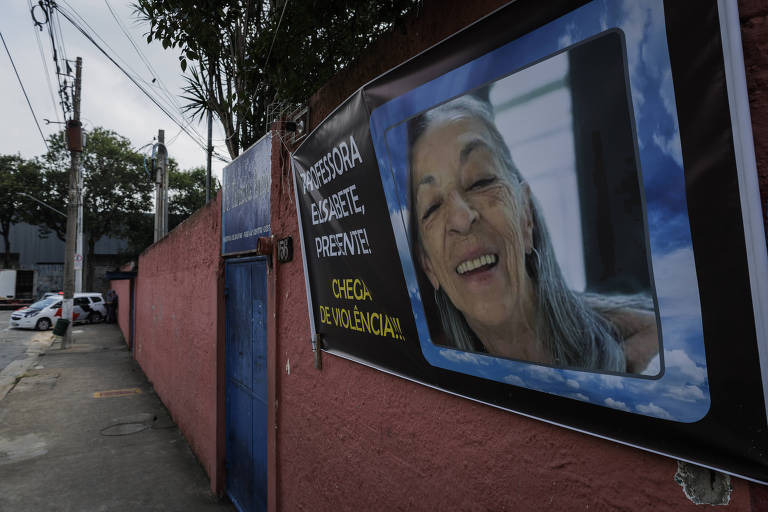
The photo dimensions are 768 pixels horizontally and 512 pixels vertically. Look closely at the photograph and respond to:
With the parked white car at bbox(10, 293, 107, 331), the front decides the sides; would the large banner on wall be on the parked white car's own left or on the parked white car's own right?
on the parked white car's own left

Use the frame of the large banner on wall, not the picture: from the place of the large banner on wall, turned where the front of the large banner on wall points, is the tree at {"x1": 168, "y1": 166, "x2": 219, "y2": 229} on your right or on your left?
on your right

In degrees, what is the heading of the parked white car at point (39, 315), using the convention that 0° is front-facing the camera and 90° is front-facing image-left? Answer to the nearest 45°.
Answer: approximately 45°

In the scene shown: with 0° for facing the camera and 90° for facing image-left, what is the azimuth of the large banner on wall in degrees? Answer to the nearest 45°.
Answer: approximately 45°

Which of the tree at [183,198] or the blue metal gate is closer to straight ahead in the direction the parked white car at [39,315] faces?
the blue metal gate
